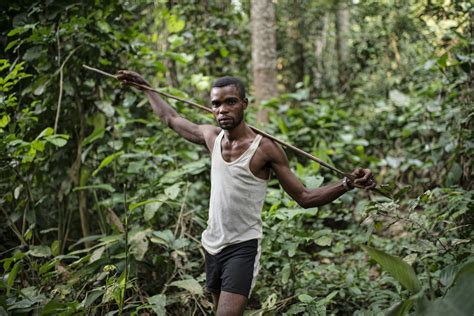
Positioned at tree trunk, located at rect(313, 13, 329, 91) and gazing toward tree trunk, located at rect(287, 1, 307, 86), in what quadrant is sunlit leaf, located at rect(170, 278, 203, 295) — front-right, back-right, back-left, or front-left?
front-left

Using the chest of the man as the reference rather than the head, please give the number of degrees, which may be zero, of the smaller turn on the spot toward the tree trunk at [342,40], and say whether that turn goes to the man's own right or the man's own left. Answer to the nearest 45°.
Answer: approximately 135° to the man's own right

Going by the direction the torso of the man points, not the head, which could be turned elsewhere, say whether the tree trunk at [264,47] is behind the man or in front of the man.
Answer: behind

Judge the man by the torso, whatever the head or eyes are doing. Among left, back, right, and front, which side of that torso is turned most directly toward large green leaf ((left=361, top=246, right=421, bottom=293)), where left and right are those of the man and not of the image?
left

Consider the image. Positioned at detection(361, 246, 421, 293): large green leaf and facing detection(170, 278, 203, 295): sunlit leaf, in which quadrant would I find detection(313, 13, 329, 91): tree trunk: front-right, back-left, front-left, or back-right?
front-right

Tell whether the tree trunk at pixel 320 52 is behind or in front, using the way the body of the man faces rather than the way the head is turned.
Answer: behind

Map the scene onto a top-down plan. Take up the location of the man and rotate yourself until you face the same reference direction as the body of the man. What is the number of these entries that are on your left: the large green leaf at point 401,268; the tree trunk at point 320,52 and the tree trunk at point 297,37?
1

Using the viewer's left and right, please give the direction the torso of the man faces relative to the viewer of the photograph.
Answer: facing the viewer and to the left of the viewer
